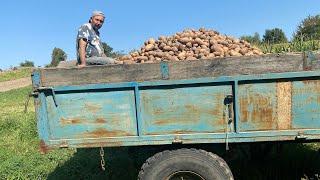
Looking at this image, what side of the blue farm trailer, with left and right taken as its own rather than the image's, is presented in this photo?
right

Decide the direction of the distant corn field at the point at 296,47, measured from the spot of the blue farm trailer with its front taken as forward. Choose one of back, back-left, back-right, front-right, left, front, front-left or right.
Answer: front-left
